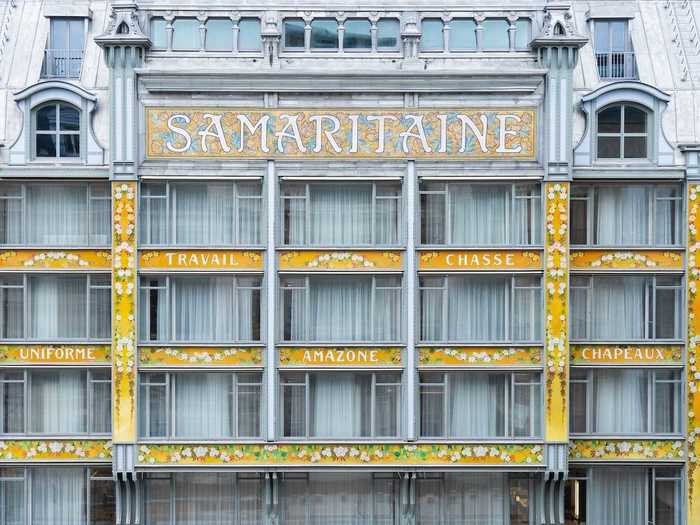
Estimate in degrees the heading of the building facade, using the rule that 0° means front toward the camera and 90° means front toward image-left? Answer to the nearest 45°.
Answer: approximately 0°
